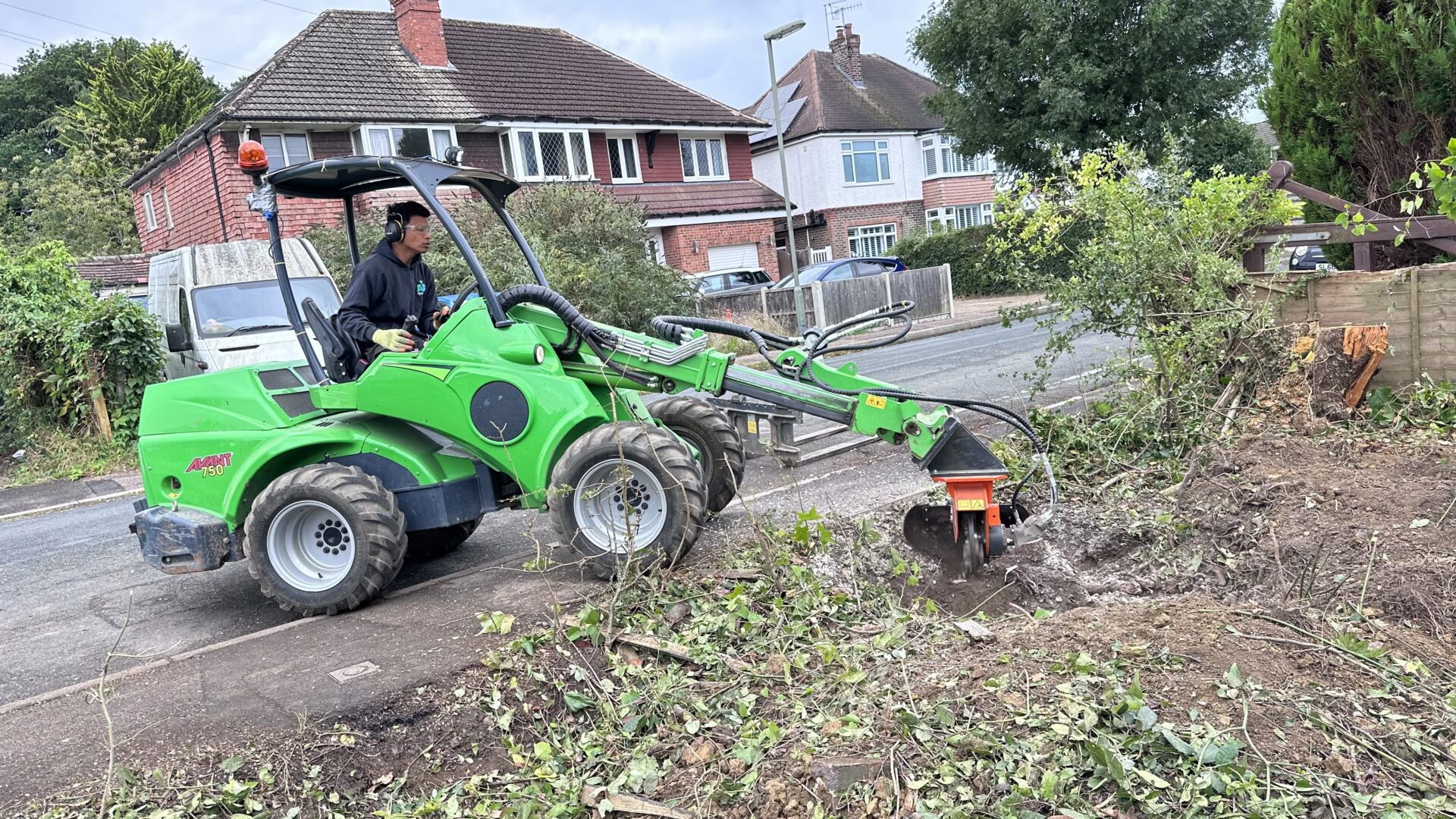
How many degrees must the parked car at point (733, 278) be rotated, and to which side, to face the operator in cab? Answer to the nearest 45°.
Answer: approximately 45° to its left

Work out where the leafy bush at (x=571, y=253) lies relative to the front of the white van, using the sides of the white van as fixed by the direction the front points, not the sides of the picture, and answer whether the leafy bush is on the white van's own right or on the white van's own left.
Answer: on the white van's own left

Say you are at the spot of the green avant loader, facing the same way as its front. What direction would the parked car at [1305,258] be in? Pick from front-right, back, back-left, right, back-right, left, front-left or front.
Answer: front-left

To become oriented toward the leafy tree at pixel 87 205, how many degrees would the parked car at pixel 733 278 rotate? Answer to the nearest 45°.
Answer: approximately 45° to its right

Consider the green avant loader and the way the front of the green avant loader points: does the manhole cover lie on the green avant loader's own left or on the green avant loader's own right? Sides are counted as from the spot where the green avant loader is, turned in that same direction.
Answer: on the green avant loader's own right

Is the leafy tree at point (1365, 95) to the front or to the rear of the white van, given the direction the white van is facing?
to the front

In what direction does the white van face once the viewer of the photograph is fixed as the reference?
facing the viewer and to the right of the viewer

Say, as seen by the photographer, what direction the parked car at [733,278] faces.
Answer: facing the viewer and to the left of the viewer

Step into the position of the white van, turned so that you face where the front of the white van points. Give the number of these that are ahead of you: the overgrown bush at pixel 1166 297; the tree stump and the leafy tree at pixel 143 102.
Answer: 2

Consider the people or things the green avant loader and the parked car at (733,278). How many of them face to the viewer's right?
1

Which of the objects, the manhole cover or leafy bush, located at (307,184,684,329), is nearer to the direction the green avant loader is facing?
the leafy bush

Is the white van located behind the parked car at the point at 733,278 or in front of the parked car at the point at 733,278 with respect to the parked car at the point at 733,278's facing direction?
in front

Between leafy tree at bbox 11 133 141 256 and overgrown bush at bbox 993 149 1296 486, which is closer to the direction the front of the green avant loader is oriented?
the overgrown bush

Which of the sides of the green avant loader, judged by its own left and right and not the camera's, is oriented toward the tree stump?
front

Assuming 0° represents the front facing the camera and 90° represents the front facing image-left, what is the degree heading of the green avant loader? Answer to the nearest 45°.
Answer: approximately 270°

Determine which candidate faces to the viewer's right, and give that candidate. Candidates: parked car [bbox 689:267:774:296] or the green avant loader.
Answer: the green avant loader
